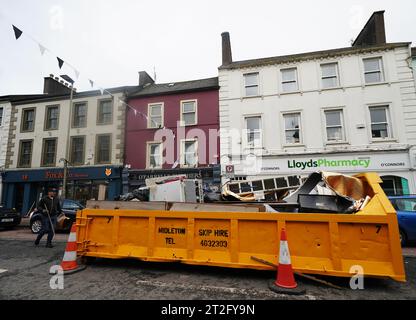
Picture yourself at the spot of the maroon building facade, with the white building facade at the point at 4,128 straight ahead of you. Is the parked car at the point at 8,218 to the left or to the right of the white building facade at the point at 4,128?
left

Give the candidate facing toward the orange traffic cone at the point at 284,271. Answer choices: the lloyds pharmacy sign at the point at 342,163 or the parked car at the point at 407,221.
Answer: the lloyds pharmacy sign

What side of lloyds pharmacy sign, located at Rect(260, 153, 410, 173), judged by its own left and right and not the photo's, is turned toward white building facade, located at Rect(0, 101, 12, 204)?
right

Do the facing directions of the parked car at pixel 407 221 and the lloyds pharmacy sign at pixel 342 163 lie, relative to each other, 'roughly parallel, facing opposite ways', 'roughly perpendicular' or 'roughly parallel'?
roughly perpendicular

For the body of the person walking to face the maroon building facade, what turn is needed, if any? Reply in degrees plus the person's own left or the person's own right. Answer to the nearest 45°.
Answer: approximately 90° to the person's own left

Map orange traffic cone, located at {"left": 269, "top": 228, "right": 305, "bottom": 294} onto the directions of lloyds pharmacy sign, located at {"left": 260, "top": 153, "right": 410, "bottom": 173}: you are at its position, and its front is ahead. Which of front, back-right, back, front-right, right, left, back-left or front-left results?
front

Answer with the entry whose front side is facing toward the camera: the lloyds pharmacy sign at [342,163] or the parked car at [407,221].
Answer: the lloyds pharmacy sign

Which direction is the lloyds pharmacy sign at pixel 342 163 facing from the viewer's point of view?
toward the camera
